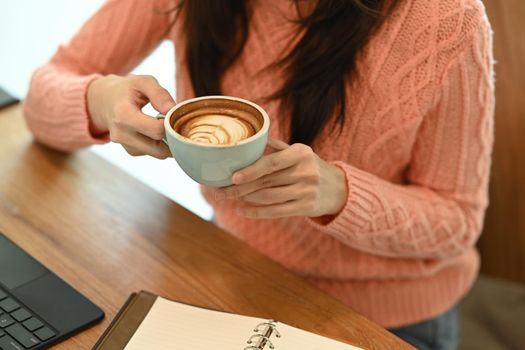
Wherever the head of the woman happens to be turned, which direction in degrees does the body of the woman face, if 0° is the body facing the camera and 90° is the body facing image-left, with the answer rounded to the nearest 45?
approximately 45°
